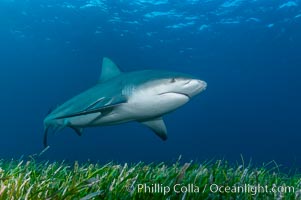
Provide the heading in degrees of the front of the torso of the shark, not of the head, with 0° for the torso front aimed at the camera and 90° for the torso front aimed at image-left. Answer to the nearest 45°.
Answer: approximately 315°
